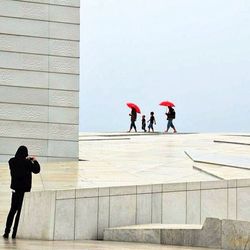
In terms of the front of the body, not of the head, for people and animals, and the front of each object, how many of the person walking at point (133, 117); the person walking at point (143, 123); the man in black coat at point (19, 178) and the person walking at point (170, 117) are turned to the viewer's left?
3

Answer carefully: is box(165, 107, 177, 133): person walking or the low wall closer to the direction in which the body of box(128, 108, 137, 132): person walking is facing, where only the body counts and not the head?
the low wall

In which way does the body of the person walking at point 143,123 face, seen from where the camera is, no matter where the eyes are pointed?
to the viewer's left

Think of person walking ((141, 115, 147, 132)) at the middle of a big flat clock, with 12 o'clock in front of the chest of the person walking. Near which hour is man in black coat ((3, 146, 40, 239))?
The man in black coat is roughly at 9 o'clock from the person walking.

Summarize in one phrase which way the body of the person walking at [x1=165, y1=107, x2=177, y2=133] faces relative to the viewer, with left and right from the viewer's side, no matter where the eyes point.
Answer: facing to the left of the viewer

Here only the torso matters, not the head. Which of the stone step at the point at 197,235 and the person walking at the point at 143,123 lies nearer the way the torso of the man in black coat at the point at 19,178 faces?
the person walking
